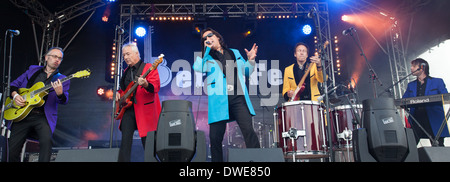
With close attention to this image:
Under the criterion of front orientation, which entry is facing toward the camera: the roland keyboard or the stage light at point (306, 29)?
the stage light

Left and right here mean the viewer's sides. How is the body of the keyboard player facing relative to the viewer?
facing the viewer and to the left of the viewer

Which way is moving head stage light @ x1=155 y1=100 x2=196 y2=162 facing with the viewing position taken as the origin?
facing away from the viewer

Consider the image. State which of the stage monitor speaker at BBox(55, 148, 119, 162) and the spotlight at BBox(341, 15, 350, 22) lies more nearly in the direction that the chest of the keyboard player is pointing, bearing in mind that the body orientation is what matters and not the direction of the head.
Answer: the stage monitor speaker

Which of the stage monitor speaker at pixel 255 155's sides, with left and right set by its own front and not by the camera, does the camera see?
back

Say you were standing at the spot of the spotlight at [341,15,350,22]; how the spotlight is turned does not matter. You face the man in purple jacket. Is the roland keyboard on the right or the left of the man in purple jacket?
left

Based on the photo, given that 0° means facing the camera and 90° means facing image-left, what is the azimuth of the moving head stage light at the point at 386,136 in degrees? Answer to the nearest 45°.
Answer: approximately 180°

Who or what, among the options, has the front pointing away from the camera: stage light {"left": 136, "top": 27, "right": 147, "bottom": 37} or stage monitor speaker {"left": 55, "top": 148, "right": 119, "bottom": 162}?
the stage monitor speaker

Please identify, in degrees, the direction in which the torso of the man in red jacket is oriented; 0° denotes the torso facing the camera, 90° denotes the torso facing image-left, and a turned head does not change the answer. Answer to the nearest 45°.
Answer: approximately 45°

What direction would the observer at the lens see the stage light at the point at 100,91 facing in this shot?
facing the viewer

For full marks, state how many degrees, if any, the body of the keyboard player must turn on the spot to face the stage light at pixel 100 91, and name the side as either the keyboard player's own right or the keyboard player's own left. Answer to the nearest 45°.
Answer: approximately 45° to the keyboard player's own right

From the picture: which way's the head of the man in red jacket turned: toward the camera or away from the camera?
toward the camera

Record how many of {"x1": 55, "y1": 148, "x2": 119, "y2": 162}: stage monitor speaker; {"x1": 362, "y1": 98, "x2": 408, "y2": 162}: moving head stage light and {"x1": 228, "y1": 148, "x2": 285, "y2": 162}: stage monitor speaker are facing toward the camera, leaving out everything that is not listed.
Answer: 0

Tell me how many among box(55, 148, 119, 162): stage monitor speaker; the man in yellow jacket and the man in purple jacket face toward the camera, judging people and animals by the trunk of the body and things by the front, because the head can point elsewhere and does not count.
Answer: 2

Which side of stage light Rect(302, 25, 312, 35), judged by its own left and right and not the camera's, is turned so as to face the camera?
front

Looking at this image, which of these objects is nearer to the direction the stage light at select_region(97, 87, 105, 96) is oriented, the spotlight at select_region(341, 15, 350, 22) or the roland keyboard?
the roland keyboard

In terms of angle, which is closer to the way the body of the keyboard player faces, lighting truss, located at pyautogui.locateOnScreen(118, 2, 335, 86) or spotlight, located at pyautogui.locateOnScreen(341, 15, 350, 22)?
the lighting truss
